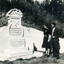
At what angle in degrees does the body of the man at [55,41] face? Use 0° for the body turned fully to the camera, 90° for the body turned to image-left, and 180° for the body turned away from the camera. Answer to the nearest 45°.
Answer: approximately 45°

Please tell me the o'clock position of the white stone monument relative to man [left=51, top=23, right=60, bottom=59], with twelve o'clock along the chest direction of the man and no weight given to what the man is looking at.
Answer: The white stone monument is roughly at 1 o'clock from the man.
